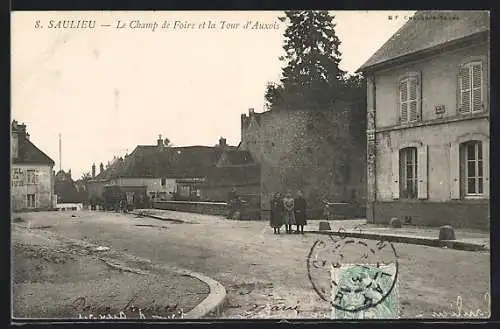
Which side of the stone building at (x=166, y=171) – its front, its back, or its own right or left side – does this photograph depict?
front

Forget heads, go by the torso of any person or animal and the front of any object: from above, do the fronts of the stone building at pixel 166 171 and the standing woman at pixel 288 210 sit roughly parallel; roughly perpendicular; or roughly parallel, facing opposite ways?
roughly parallel

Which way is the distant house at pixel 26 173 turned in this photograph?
toward the camera

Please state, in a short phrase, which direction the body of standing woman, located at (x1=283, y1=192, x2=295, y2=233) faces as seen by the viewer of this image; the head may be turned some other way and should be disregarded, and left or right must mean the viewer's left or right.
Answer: facing the viewer

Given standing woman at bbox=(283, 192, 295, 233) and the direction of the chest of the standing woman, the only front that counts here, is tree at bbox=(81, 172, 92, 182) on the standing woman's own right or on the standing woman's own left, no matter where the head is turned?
on the standing woman's own right

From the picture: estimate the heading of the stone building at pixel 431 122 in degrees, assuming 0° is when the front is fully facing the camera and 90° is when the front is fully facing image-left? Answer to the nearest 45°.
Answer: approximately 45°
